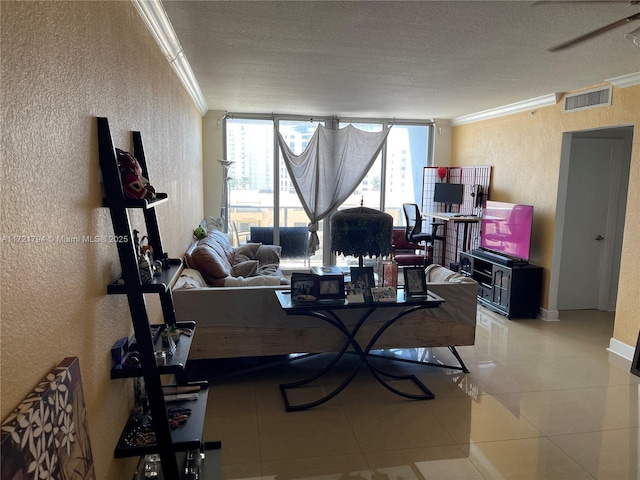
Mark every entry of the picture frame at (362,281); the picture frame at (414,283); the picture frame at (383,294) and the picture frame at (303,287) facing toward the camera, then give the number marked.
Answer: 4

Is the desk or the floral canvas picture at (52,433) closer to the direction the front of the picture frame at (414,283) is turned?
the floral canvas picture

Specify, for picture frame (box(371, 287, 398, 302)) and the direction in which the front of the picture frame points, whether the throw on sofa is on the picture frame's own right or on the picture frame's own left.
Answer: on the picture frame's own right

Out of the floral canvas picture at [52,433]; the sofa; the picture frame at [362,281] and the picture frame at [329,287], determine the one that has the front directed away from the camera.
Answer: the sofa

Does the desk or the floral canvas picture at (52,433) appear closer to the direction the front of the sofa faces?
the desk

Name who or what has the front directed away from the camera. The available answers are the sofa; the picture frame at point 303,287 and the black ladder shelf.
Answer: the sofa

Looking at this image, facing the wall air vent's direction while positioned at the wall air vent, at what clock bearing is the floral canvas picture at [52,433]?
The floral canvas picture is roughly at 11 o'clock from the wall air vent.

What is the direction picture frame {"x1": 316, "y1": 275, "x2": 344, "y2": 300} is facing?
toward the camera

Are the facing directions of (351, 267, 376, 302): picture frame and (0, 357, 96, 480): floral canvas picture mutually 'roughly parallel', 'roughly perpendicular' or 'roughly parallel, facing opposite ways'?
roughly perpendicular

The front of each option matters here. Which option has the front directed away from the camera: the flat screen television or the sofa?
the sofa

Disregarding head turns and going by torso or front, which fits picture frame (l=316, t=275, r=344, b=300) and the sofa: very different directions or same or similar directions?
very different directions

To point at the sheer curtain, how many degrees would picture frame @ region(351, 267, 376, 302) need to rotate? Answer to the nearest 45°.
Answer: approximately 180°

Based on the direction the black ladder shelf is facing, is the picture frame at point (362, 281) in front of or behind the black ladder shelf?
in front

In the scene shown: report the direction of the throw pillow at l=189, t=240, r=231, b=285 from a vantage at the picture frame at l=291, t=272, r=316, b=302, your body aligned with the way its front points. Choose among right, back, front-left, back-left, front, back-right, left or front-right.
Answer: back-right

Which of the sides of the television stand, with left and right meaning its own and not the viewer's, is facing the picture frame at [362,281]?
front

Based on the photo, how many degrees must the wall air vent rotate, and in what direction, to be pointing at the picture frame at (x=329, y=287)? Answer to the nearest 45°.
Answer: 0° — it already faces it

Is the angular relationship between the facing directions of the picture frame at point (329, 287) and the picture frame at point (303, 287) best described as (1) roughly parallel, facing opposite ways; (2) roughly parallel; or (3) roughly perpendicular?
roughly parallel

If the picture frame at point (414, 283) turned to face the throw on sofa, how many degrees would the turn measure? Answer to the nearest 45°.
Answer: approximately 135° to its right

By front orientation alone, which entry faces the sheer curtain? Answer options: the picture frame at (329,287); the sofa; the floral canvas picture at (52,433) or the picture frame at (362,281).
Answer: the sofa

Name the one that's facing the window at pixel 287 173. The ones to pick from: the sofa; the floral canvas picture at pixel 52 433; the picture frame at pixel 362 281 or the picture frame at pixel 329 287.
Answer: the sofa

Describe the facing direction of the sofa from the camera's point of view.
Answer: facing away from the viewer

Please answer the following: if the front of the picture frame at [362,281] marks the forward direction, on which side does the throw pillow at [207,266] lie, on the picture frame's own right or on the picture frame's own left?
on the picture frame's own right

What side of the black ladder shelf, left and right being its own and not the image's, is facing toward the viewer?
right

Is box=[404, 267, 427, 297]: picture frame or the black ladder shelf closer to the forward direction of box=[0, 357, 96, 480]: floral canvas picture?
the picture frame
